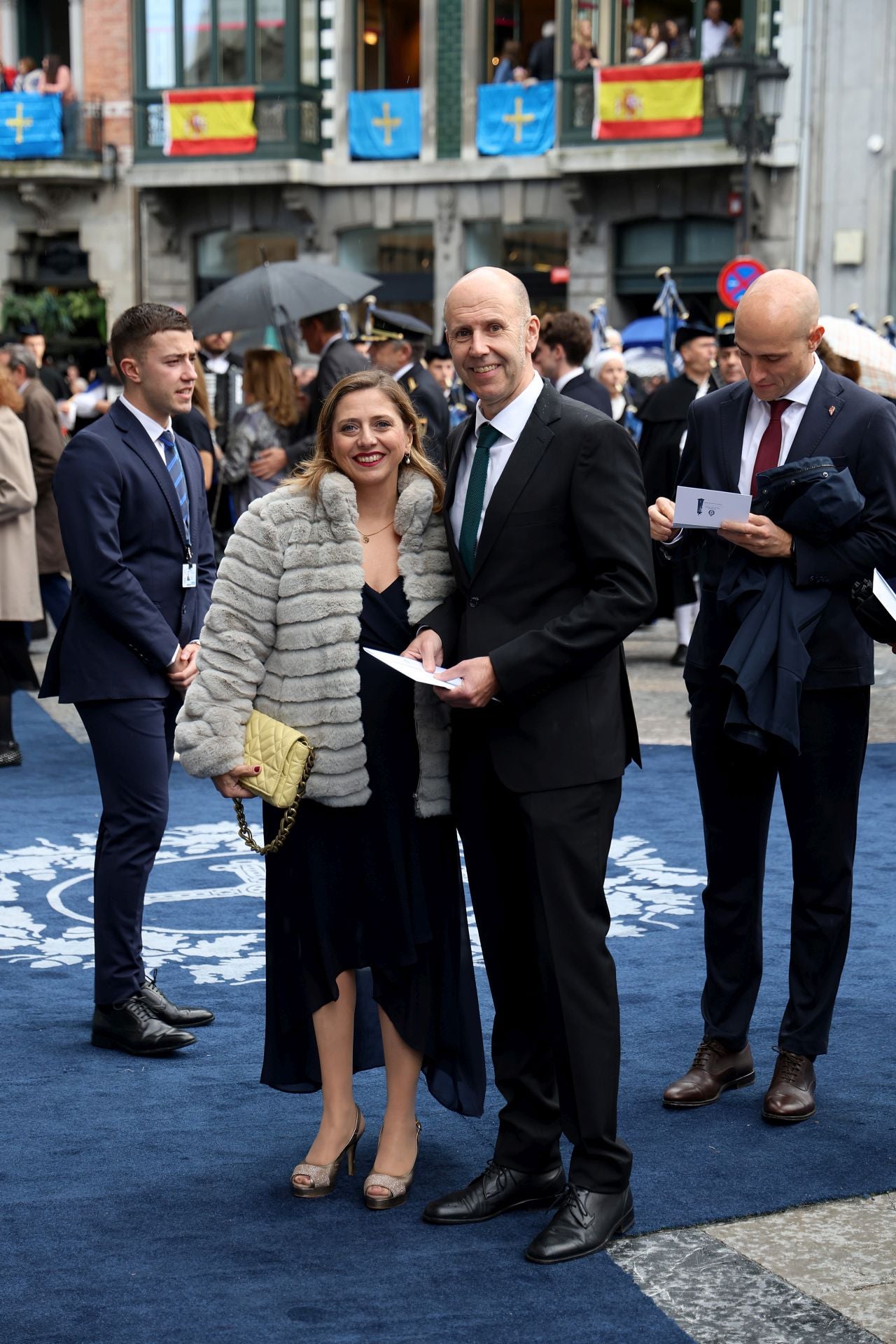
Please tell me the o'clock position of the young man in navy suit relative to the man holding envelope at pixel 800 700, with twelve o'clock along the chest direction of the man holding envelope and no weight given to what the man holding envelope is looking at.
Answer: The young man in navy suit is roughly at 2 o'clock from the man holding envelope.

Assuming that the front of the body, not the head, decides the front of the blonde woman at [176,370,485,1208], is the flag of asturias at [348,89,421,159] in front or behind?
behind

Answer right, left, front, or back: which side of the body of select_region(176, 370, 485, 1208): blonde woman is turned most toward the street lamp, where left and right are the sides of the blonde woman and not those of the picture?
back

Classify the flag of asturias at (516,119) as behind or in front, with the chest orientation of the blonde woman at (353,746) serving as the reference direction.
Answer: behind

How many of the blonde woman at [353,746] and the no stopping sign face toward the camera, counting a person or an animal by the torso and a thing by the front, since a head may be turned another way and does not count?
2

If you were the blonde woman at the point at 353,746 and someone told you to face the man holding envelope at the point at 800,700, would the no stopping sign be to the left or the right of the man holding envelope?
left

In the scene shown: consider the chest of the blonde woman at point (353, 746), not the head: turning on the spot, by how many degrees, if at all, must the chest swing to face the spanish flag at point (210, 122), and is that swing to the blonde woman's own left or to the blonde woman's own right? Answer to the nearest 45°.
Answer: approximately 180°

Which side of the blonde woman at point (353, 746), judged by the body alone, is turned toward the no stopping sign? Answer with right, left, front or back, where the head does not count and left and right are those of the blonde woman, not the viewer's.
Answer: back

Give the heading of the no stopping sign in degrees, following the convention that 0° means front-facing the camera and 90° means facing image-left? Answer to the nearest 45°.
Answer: approximately 0°

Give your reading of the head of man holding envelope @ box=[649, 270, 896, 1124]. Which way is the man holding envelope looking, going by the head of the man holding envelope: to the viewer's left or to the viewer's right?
to the viewer's left
